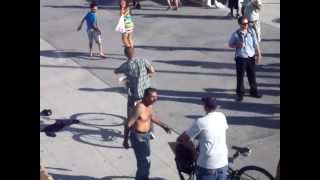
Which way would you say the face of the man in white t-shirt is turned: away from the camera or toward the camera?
away from the camera

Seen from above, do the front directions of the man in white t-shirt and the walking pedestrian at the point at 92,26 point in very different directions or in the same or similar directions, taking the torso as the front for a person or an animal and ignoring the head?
very different directions

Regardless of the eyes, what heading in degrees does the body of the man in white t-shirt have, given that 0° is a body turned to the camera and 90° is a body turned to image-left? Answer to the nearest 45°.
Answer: approximately 135°

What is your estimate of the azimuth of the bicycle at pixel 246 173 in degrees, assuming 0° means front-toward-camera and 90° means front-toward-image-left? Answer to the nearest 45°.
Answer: approximately 90°

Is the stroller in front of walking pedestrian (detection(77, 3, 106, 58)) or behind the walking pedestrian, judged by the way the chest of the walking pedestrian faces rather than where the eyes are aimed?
in front

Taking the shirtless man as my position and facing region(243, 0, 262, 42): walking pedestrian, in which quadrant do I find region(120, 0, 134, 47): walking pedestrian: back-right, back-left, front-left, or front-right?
front-left

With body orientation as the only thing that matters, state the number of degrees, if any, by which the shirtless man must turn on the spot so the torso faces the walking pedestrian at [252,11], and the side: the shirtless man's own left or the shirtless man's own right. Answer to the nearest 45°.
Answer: approximately 135° to the shirtless man's own left

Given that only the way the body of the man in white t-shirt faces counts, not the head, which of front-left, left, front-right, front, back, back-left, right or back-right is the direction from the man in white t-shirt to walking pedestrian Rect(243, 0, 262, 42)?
front-right

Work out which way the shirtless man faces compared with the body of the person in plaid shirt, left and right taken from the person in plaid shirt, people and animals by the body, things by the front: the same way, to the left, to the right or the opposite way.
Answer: the opposite way

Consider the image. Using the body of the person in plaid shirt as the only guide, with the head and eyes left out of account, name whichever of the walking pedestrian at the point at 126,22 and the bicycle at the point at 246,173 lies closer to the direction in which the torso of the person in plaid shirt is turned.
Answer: the walking pedestrian
